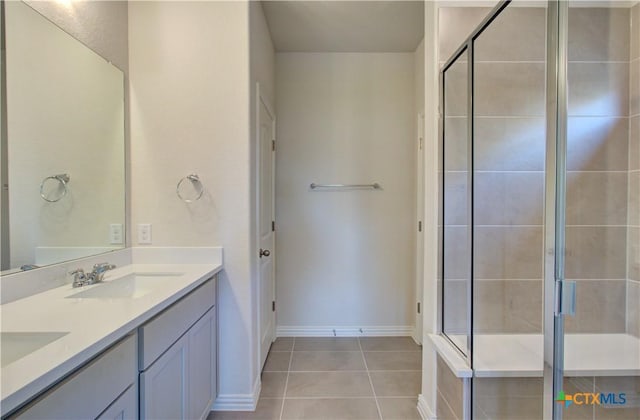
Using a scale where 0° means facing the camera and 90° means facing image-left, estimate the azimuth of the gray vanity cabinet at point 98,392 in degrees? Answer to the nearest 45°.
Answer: approximately 315°

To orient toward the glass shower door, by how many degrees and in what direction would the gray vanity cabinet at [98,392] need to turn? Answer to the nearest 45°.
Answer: approximately 45° to its left

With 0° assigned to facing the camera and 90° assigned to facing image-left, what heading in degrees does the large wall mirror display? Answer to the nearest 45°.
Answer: approximately 315°

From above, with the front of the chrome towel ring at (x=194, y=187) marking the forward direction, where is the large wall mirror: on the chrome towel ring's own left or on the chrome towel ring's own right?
on the chrome towel ring's own right

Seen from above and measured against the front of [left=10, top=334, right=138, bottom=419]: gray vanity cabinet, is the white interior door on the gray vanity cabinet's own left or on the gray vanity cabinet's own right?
on the gray vanity cabinet's own left

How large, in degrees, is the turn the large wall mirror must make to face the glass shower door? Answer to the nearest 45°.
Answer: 0° — it already faces it
